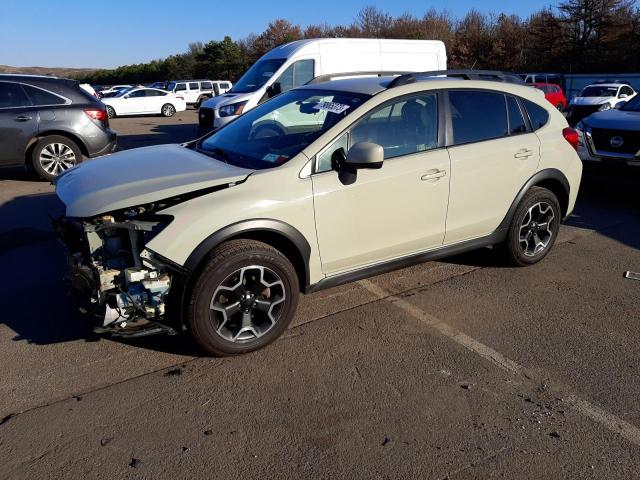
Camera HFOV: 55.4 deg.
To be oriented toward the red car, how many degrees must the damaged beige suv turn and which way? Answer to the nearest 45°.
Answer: approximately 180°

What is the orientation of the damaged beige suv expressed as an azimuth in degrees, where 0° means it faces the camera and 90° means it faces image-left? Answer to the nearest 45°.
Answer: approximately 45°
